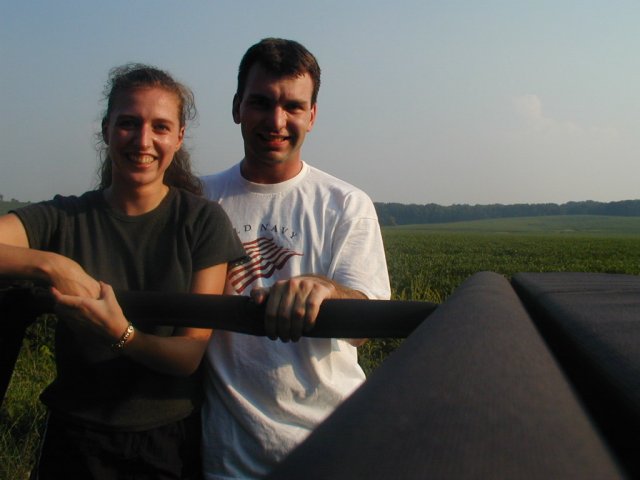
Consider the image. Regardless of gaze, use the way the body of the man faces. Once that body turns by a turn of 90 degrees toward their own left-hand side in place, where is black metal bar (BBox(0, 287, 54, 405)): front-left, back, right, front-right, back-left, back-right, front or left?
back-right

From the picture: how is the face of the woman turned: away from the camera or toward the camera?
toward the camera

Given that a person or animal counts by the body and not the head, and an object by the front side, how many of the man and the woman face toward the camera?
2

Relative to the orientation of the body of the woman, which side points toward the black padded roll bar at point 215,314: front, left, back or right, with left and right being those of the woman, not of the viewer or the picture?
front

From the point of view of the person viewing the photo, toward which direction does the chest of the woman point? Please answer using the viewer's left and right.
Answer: facing the viewer

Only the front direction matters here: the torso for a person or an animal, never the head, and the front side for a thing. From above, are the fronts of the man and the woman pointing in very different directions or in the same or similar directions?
same or similar directions

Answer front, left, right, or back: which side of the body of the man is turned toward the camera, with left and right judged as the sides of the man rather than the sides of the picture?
front

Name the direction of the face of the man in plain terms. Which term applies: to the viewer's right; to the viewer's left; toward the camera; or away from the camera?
toward the camera

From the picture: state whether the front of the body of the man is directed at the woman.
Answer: no

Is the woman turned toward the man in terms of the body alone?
no
